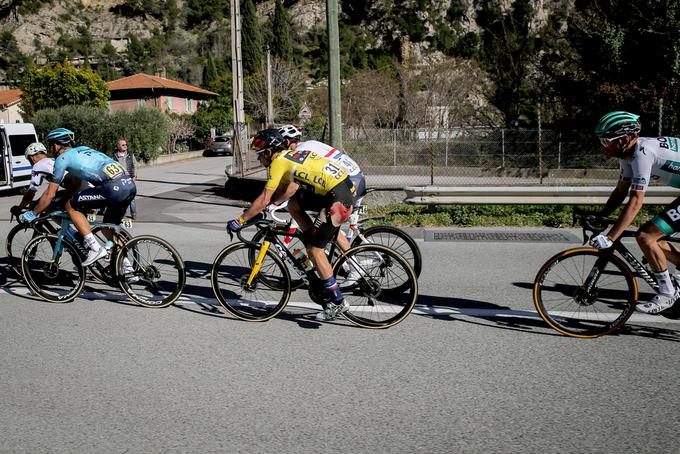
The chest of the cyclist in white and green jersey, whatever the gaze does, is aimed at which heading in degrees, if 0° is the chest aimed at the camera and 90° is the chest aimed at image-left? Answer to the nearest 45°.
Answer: approximately 90°

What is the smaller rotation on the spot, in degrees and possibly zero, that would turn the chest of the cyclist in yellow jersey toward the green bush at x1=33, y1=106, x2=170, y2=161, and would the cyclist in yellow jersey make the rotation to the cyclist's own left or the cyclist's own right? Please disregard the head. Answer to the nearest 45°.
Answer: approximately 90° to the cyclist's own right

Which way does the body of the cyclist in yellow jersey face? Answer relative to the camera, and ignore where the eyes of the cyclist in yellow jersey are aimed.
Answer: to the viewer's left

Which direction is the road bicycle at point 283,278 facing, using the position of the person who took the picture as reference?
facing to the left of the viewer

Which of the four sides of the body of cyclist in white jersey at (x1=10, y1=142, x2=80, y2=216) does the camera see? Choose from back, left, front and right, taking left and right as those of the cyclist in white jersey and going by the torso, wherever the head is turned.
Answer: left

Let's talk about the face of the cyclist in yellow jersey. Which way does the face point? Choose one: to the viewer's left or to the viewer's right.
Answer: to the viewer's left

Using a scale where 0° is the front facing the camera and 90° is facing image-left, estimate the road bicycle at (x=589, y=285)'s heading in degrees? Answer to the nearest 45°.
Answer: approximately 90°

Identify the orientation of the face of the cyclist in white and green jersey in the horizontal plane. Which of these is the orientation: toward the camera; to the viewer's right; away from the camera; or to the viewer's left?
to the viewer's left

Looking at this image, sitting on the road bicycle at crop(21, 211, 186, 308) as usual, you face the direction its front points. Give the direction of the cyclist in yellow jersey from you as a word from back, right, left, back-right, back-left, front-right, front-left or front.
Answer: back-left

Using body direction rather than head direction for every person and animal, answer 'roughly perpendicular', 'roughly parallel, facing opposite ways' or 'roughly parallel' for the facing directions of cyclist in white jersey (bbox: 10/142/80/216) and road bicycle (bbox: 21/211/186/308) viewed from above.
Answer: roughly parallel

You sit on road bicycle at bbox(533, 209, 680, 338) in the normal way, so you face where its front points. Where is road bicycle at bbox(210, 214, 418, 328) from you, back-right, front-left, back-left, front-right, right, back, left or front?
front

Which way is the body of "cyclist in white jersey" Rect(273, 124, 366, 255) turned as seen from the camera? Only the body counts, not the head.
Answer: to the viewer's left
